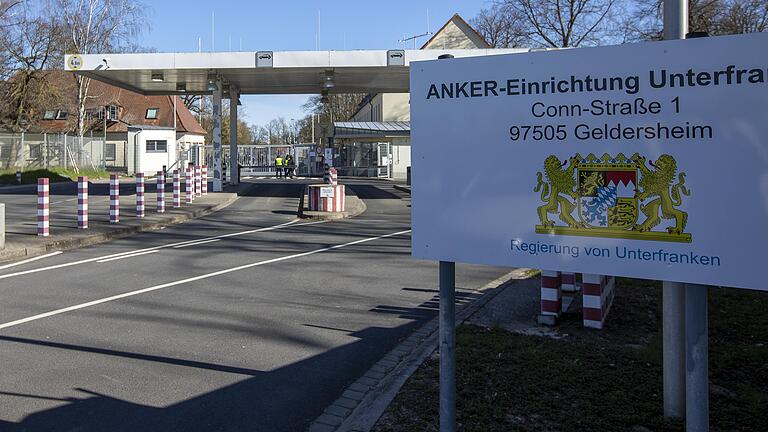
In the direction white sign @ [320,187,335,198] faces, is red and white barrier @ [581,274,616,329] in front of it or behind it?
in front

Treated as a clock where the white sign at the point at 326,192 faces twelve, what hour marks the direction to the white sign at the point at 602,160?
the white sign at the point at 602,160 is roughly at 12 o'clock from the white sign at the point at 326,192.

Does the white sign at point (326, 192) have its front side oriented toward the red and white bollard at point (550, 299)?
yes

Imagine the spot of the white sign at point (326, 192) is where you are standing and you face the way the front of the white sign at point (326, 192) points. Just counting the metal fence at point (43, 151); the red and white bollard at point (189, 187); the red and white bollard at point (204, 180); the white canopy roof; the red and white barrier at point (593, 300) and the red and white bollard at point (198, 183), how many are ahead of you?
1

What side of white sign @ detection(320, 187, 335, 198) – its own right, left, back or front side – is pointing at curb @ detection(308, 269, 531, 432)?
front

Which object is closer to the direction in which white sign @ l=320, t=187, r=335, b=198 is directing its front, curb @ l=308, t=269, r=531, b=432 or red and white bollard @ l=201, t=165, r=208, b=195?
the curb

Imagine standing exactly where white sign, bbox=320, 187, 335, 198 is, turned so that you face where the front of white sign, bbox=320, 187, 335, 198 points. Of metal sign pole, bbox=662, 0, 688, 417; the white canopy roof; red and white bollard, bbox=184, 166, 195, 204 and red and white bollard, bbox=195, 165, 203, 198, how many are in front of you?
1

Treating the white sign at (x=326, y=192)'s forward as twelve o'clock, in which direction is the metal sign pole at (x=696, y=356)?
The metal sign pole is roughly at 12 o'clock from the white sign.

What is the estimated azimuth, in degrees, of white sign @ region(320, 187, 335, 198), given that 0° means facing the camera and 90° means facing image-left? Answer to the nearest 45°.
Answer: approximately 0°

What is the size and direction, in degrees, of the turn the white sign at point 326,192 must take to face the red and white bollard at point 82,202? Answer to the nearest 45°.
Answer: approximately 45° to its right

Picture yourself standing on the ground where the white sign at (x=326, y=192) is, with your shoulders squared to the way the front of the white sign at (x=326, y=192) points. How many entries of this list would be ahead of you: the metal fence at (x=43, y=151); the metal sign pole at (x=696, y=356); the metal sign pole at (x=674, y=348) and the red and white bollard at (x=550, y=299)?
3

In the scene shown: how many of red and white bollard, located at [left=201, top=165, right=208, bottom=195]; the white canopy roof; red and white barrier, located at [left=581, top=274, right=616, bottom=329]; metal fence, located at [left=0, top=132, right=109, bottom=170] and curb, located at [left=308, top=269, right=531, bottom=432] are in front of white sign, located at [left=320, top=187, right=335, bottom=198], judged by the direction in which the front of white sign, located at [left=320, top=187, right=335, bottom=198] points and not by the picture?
2

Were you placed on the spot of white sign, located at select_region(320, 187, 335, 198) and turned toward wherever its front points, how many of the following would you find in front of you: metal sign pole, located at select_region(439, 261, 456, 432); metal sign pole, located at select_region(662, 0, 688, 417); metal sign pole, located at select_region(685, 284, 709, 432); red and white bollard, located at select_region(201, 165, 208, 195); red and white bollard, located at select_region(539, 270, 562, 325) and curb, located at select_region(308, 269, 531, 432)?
5

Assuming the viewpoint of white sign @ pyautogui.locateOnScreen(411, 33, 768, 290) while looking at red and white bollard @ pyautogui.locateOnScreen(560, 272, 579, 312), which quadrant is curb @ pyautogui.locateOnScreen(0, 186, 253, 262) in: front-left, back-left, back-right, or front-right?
front-left
